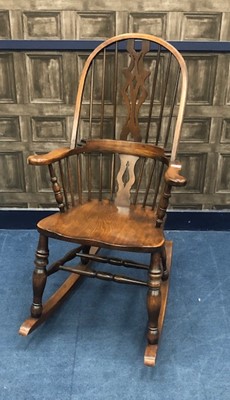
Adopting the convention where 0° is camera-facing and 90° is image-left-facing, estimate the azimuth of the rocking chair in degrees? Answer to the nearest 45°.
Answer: approximately 45°
